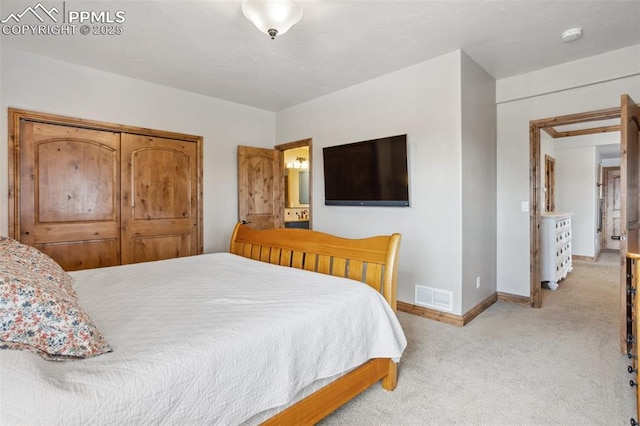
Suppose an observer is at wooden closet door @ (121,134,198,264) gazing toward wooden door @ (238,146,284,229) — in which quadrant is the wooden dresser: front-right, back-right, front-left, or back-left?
front-right

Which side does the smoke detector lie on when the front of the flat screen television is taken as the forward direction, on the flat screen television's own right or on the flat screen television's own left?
on the flat screen television's own left

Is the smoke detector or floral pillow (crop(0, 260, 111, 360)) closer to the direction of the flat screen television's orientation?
the floral pillow

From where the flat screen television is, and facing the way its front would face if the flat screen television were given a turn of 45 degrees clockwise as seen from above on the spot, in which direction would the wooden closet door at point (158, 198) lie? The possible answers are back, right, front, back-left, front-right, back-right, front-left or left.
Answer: front

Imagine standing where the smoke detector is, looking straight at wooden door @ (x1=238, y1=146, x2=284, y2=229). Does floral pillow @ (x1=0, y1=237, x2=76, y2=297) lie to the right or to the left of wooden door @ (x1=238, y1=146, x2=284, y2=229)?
left

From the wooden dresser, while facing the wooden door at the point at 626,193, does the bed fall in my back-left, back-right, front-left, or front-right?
front-right

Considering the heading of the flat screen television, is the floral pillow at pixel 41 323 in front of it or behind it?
in front

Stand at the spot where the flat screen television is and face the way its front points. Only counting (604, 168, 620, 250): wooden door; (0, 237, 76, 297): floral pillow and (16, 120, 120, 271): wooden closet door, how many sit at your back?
1

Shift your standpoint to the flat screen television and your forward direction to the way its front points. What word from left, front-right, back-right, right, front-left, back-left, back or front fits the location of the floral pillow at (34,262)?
front

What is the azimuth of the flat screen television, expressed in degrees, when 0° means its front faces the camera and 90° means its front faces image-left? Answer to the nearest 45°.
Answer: approximately 45°

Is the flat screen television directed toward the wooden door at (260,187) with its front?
no
